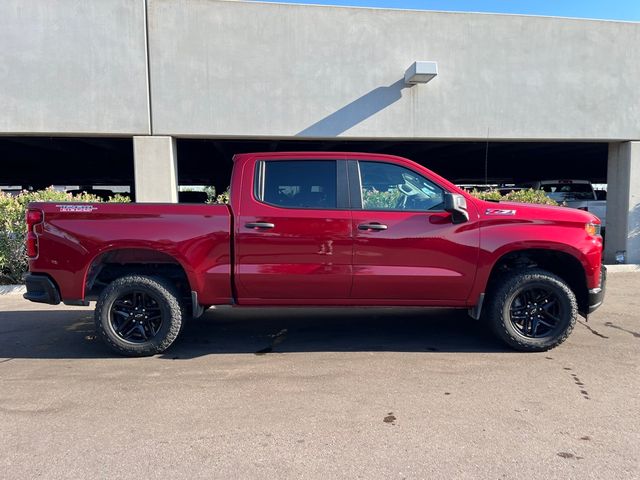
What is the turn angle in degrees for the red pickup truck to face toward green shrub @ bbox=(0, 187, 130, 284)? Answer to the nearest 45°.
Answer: approximately 135° to its left

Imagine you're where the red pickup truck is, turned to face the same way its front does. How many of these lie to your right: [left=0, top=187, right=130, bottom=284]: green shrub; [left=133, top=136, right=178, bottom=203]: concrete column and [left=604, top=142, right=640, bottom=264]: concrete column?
0

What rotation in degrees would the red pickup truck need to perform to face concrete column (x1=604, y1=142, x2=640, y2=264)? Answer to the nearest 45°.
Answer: approximately 45° to its left

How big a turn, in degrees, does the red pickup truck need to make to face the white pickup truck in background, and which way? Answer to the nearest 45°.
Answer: approximately 45° to its left

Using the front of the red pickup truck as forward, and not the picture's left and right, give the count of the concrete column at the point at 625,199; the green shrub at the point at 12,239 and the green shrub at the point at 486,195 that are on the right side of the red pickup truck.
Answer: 0

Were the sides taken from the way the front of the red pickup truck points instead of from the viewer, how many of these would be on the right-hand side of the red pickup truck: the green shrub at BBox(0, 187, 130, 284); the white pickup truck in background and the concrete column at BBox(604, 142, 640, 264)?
0

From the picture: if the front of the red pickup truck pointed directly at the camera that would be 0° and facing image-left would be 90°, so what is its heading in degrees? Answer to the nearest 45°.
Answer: approximately 270°

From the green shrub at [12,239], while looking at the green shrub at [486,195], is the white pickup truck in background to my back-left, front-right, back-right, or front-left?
front-left

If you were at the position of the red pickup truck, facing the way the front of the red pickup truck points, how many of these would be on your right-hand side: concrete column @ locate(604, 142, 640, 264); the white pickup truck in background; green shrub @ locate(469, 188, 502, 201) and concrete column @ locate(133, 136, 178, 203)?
0

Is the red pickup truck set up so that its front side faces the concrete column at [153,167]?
no

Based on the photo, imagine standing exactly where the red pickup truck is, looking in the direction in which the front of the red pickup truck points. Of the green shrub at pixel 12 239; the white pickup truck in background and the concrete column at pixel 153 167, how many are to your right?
0

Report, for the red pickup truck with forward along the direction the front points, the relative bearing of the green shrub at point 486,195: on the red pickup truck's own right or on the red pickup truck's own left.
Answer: on the red pickup truck's own left
